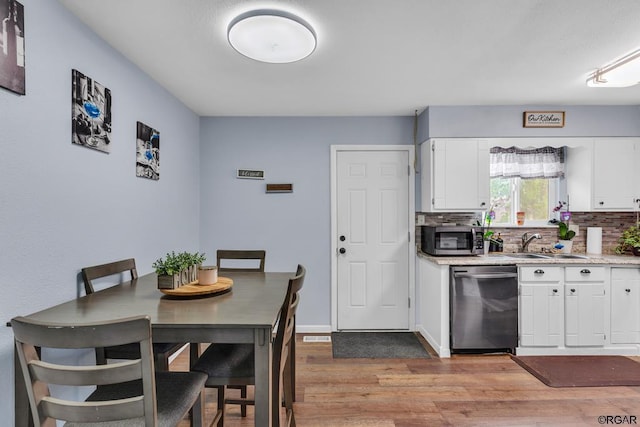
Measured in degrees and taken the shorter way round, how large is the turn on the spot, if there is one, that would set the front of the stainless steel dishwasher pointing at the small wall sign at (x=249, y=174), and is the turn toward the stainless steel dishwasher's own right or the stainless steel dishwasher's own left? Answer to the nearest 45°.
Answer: approximately 90° to the stainless steel dishwasher's own right

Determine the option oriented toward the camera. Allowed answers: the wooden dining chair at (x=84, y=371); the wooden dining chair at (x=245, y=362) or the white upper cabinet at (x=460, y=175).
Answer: the white upper cabinet

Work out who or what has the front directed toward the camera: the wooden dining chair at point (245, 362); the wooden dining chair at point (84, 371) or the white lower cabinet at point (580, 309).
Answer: the white lower cabinet

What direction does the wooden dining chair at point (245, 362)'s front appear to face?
to the viewer's left

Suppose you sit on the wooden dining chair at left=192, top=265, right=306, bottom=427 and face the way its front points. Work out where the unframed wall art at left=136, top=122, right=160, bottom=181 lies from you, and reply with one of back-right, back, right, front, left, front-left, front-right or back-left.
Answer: front-right

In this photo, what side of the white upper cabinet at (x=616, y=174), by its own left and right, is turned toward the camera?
front

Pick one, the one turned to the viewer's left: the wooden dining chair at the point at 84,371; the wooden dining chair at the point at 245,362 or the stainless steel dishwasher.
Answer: the wooden dining chair at the point at 245,362

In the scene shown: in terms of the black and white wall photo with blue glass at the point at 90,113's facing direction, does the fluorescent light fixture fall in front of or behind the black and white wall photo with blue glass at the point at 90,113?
in front

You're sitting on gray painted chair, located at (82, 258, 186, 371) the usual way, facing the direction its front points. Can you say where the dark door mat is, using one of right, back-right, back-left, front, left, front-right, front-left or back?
front-left

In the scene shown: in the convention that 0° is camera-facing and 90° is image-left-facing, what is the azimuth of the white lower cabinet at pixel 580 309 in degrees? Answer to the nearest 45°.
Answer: approximately 0°

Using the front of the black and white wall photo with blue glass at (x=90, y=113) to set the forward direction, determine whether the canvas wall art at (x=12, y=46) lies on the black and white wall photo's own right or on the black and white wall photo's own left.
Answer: on the black and white wall photo's own right

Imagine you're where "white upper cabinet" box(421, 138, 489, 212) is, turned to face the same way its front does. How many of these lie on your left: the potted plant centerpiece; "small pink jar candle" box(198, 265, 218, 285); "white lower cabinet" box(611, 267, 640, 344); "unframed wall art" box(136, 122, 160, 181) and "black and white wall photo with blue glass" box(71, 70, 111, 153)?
1

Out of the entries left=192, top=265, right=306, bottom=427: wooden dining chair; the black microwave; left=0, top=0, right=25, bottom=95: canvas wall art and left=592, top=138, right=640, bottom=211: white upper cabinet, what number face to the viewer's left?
1

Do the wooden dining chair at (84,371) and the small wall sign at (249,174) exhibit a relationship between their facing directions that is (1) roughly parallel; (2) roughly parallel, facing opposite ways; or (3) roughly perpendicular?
roughly parallel, facing opposite ways

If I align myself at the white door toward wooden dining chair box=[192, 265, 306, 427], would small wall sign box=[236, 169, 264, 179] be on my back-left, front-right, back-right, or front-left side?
front-right

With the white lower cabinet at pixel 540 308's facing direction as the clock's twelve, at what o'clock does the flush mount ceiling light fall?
The flush mount ceiling light is roughly at 1 o'clock from the white lower cabinet.
